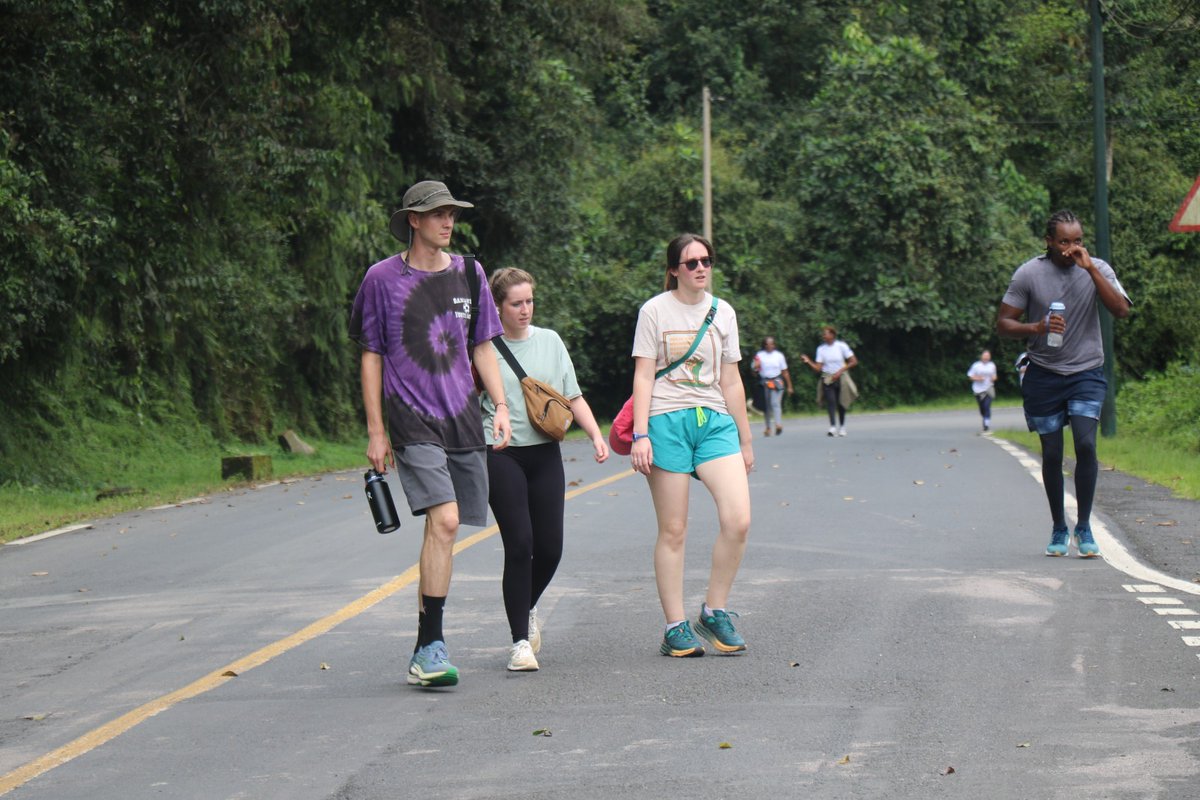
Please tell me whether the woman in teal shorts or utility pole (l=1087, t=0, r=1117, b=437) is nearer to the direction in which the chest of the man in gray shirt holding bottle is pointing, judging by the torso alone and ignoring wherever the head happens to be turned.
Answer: the woman in teal shorts

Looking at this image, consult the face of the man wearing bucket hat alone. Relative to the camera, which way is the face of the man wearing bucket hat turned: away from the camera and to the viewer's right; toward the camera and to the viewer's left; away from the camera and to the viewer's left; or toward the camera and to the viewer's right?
toward the camera and to the viewer's right

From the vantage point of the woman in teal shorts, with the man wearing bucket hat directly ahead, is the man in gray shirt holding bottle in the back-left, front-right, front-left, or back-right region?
back-right

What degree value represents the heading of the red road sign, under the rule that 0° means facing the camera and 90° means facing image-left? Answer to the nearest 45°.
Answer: approximately 0°

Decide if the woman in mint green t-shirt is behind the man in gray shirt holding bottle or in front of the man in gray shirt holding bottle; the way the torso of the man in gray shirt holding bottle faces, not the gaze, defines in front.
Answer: in front

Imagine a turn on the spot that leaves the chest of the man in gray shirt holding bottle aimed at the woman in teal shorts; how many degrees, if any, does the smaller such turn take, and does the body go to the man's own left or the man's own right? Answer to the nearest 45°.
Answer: approximately 45° to the man's own right

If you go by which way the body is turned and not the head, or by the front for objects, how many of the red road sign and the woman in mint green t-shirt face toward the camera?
2

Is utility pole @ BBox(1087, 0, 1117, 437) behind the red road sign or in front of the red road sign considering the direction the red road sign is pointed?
behind

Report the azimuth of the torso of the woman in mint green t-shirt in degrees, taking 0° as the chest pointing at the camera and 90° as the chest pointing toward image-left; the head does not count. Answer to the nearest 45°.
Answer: approximately 0°

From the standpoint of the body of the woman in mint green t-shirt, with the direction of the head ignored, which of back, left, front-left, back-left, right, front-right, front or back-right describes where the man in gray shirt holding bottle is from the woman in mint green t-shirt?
back-left
